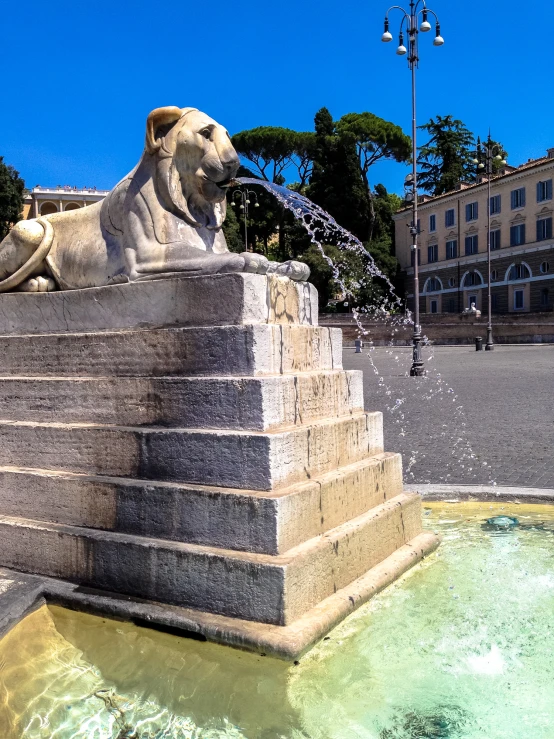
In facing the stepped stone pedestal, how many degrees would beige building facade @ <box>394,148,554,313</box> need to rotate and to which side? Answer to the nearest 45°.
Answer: approximately 45° to its left

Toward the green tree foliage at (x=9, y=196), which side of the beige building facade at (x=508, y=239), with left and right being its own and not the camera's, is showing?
front

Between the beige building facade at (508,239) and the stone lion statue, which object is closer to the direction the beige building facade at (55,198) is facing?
the stone lion statue

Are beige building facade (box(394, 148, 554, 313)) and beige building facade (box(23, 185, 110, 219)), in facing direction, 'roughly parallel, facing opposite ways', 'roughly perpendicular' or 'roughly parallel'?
roughly perpendicular

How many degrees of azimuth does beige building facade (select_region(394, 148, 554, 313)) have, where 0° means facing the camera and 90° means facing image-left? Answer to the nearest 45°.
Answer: approximately 45°

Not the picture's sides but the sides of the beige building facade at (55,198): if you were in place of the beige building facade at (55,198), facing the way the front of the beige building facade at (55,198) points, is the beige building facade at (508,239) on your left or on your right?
on your left

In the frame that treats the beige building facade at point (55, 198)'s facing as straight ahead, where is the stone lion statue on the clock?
The stone lion statue is roughly at 12 o'clock from the beige building facade.

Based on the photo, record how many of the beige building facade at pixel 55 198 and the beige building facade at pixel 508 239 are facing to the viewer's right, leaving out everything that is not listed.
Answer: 0

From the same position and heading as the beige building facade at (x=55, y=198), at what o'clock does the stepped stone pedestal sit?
The stepped stone pedestal is roughly at 12 o'clock from the beige building facade.

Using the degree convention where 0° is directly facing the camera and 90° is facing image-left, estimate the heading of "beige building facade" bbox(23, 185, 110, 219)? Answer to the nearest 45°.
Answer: approximately 0°

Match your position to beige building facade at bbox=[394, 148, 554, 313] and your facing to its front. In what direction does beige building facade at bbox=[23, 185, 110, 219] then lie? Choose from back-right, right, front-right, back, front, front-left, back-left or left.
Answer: front-right

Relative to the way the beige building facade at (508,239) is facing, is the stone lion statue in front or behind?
in front
